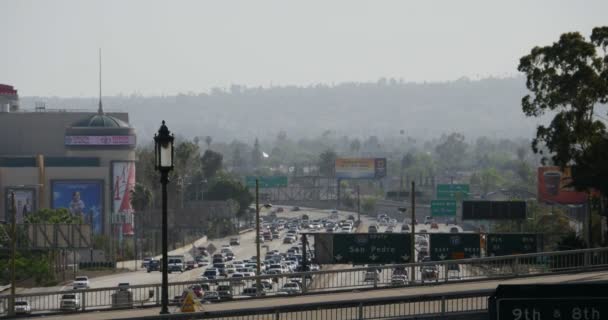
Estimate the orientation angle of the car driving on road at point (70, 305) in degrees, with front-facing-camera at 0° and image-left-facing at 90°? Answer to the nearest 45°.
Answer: approximately 45°

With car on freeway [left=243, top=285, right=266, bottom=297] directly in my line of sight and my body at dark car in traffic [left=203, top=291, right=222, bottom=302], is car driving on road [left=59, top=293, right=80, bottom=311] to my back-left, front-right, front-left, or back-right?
back-left

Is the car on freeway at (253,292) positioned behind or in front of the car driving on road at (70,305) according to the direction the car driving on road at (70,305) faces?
behind

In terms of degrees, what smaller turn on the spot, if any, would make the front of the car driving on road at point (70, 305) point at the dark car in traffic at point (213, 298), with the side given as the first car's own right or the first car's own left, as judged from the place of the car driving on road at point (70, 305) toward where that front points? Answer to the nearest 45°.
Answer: approximately 135° to the first car's own left

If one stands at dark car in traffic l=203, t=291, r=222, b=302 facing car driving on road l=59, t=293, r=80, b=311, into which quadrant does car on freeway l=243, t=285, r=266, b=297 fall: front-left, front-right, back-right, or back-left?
back-right
